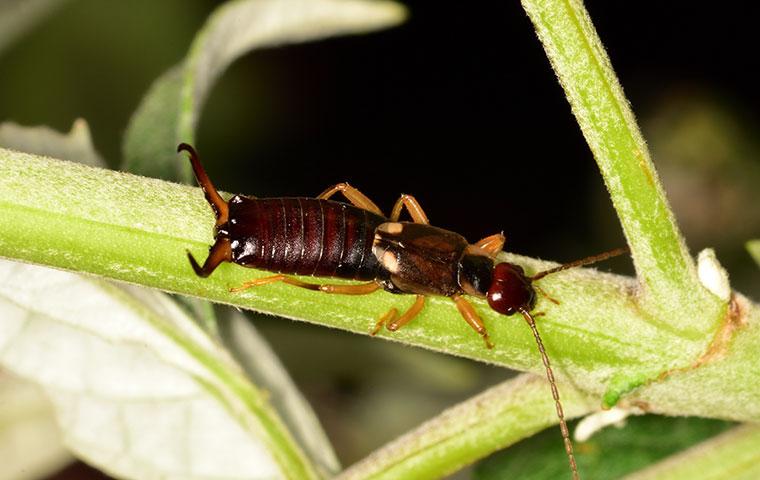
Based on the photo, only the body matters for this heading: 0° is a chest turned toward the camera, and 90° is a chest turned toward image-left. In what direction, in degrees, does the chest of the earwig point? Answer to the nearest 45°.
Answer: approximately 270°

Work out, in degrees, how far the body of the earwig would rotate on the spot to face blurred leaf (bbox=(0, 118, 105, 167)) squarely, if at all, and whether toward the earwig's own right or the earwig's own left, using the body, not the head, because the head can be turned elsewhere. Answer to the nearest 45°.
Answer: approximately 180°

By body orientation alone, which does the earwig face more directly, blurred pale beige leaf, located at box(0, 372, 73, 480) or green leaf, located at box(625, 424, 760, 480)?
the green leaf

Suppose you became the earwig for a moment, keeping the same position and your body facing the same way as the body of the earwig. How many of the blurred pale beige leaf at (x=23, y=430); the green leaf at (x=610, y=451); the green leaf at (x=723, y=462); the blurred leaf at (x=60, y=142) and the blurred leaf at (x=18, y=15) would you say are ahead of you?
2

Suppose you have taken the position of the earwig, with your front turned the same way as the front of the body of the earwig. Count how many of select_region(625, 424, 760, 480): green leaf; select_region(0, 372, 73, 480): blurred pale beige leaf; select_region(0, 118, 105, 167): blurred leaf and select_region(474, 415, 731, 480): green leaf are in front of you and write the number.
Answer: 2

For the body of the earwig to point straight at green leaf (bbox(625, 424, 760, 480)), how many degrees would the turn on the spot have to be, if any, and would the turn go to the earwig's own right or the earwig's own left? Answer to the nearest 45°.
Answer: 0° — it already faces it

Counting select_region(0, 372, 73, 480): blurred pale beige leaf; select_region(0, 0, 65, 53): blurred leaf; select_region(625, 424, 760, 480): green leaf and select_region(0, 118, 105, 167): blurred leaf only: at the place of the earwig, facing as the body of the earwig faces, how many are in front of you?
1
